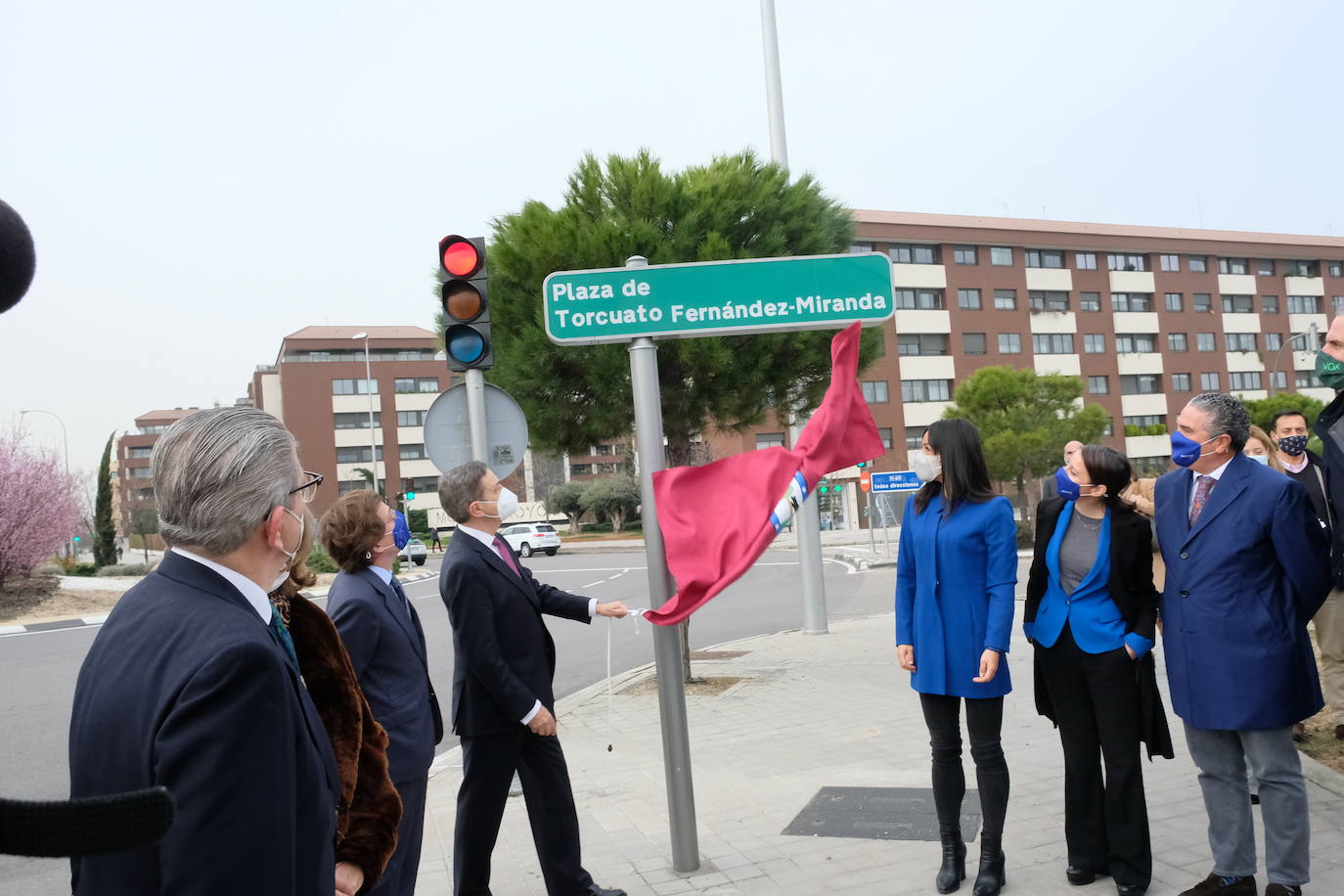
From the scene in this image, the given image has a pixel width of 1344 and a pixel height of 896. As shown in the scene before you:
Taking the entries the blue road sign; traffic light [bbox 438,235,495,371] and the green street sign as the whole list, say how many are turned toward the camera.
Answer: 3

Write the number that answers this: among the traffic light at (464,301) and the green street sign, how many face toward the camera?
2

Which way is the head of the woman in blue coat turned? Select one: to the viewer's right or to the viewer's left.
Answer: to the viewer's left

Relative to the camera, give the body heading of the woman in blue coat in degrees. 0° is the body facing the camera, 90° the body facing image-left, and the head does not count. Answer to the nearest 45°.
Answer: approximately 45°

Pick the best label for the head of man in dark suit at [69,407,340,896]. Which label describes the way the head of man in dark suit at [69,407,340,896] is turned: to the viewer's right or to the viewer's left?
to the viewer's right

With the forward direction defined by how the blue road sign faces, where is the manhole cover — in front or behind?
in front

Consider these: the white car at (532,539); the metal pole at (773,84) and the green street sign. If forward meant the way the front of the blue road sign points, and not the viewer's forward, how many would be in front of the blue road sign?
2

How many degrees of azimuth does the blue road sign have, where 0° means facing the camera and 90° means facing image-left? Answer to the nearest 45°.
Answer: approximately 0°

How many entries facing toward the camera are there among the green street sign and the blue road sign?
2

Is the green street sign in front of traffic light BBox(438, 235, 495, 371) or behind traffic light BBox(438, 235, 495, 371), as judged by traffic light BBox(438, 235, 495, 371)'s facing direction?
in front

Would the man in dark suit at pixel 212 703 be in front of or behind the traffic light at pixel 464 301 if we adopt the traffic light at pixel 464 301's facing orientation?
in front

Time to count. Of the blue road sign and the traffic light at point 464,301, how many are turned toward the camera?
2
